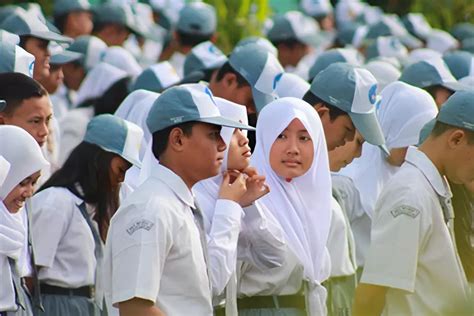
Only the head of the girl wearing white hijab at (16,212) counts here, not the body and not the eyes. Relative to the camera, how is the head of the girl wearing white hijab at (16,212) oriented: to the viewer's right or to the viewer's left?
to the viewer's right

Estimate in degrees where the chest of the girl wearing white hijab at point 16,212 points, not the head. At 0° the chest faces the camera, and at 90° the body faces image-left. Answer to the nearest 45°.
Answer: approximately 315°

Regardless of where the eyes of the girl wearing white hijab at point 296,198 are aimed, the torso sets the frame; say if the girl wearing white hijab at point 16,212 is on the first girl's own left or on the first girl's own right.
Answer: on the first girl's own right

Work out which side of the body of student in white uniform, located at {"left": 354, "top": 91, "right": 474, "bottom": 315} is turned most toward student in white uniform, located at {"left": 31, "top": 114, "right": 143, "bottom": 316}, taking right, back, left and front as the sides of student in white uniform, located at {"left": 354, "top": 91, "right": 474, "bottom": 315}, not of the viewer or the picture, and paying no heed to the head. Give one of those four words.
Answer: back

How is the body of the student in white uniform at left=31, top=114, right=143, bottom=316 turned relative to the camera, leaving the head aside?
to the viewer's right

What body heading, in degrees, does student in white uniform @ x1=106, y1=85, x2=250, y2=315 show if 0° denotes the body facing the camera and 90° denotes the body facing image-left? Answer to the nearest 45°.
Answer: approximately 270°

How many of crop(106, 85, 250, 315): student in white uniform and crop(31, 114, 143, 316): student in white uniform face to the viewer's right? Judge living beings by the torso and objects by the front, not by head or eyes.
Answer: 2

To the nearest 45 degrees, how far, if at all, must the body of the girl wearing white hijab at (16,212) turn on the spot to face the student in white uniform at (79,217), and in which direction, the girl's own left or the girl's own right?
approximately 90° to the girl's own left

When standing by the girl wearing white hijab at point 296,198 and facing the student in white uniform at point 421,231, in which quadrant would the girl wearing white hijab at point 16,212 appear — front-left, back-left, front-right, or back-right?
back-right
